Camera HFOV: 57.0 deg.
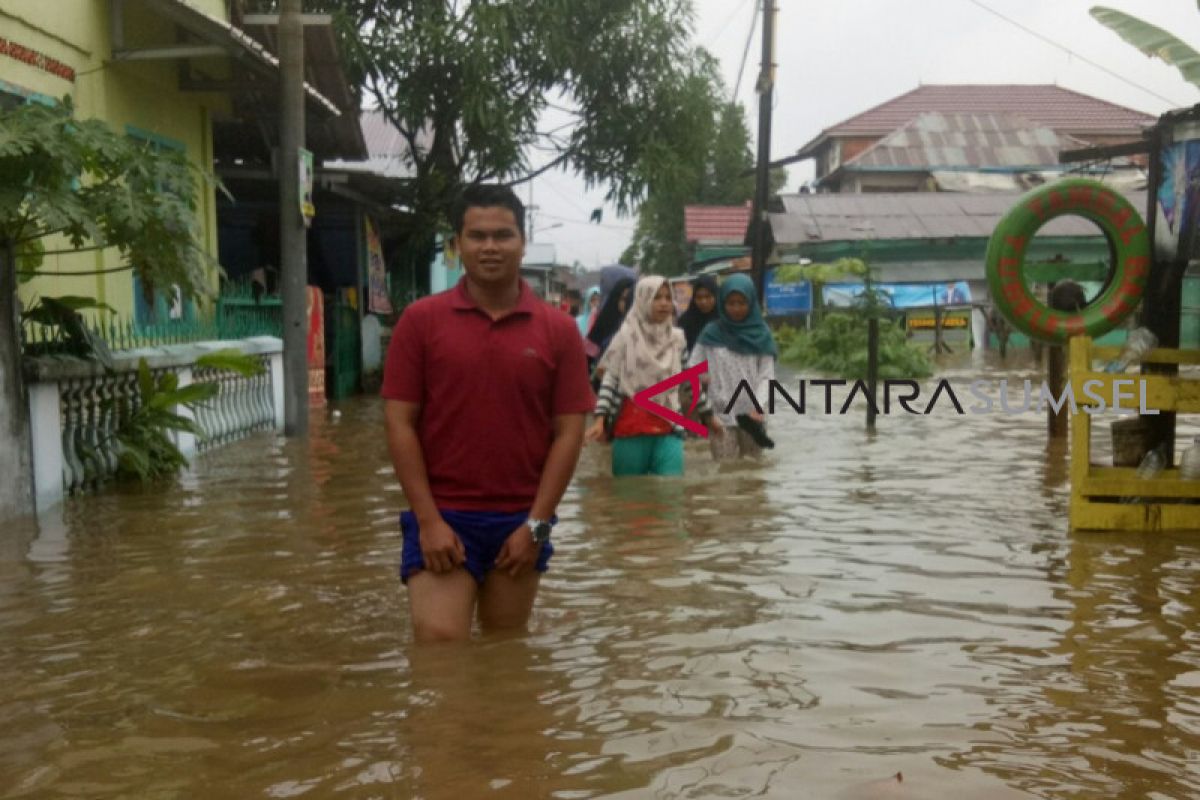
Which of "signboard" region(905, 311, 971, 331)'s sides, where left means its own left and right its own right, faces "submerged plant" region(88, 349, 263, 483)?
front

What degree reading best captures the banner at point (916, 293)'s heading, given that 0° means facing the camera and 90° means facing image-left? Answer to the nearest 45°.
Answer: approximately 0°

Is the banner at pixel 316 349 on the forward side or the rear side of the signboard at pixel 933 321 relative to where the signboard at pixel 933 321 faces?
on the forward side

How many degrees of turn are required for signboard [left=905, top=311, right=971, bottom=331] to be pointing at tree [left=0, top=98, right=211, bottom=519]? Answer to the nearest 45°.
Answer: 0° — it already faces it

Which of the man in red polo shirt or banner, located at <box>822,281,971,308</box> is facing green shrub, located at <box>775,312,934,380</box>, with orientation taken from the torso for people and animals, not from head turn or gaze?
the banner

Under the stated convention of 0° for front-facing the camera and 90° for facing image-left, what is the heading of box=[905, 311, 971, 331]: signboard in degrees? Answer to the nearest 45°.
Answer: approximately 0°

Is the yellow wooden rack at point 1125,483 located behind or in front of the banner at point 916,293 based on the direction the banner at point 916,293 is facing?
in front
